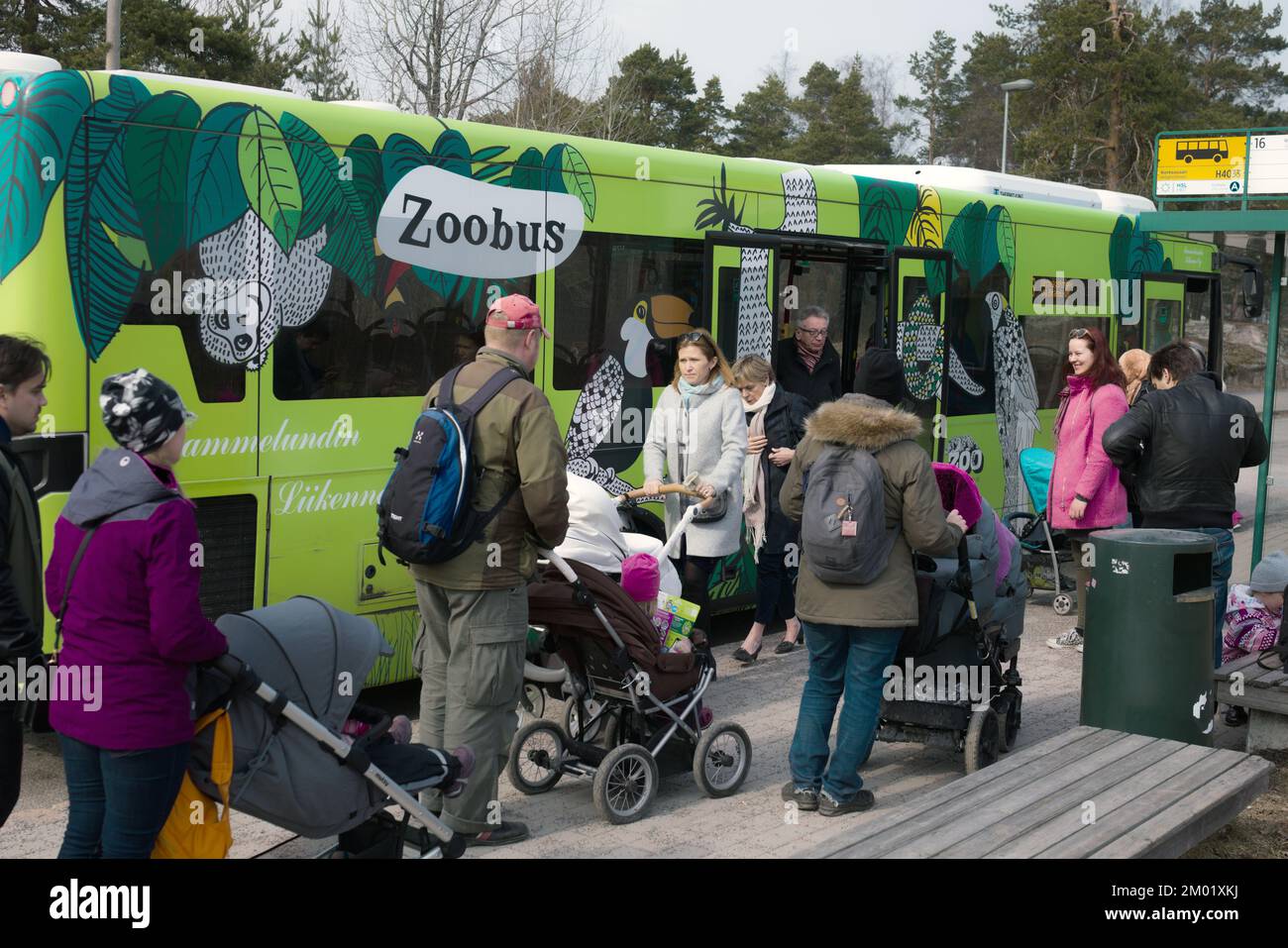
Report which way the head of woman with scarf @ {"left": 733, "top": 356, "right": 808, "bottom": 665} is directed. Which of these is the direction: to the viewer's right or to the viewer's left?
to the viewer's left

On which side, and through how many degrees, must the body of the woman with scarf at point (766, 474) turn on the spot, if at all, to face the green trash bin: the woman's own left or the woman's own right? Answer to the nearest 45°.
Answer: approximately 90° to the woman's own left

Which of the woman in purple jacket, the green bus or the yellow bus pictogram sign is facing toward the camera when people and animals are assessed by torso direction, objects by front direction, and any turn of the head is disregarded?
the yellow bus pictogram sign

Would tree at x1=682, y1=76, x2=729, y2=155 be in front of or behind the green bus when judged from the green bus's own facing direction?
in front

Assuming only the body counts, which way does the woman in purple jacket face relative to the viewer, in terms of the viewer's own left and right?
facing away from the viewer and to the right of the viewer

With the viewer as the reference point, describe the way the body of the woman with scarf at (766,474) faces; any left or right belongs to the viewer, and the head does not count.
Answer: facing the viewer and to the left of the viewer

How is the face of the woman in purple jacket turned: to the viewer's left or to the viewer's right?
to the viewer's right

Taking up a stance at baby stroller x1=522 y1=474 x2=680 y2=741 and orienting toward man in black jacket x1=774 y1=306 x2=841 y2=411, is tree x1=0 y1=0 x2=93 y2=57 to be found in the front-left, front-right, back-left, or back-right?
front-left

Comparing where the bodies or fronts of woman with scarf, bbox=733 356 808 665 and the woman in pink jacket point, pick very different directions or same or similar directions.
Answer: same or similar directions

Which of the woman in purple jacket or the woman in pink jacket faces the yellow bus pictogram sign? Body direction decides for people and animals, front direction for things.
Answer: the woman in purple jacket

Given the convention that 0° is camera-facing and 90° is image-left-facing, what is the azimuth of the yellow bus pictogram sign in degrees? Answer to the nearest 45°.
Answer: approximately 0°

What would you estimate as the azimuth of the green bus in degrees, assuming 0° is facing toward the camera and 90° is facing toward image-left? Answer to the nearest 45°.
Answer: approximately 225°

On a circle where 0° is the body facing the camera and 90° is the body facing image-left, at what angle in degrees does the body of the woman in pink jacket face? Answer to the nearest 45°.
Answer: approximately 45°
